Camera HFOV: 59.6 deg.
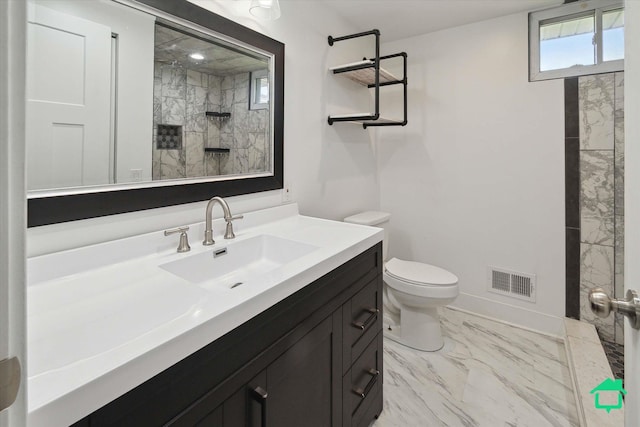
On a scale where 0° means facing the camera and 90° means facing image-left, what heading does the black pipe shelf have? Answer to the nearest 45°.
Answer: approximately 315°

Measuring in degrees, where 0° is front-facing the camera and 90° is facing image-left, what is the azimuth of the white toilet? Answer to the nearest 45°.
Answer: approximately 315°

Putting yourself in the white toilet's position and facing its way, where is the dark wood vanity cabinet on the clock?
The dark wood vanity cabinet is roughly at 2 o'clock from the white toilet.

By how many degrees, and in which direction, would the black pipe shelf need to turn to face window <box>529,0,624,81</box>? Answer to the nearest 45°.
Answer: approximately 45° to its left
